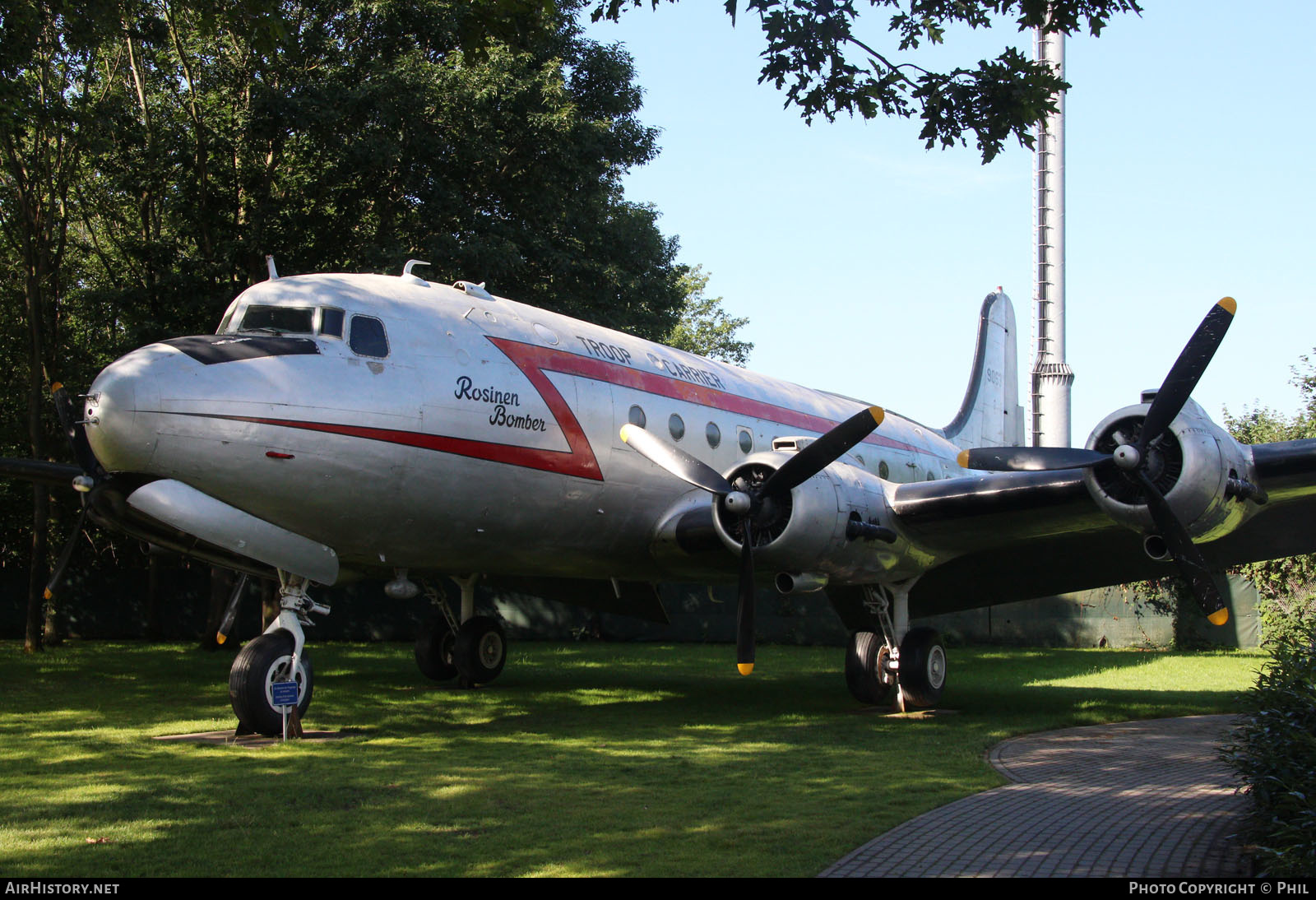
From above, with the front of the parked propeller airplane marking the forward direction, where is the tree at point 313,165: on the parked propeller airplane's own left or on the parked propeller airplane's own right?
on the parked propeller airplane's own right

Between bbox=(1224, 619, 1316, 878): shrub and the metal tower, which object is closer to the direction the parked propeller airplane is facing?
the shrub

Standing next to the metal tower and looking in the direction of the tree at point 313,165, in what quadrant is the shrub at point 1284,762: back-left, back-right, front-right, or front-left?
front-left

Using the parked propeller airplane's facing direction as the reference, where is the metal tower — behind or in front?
behind

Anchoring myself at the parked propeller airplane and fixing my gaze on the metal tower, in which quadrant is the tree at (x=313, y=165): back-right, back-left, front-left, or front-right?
front-left

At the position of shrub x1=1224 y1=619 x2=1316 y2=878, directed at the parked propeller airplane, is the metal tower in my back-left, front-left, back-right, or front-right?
front-right

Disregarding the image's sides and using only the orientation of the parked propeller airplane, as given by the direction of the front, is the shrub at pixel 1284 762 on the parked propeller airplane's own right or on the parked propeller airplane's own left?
on the parked propeller airplane's own left

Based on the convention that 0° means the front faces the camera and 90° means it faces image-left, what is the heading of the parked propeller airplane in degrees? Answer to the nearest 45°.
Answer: approximately 45°
